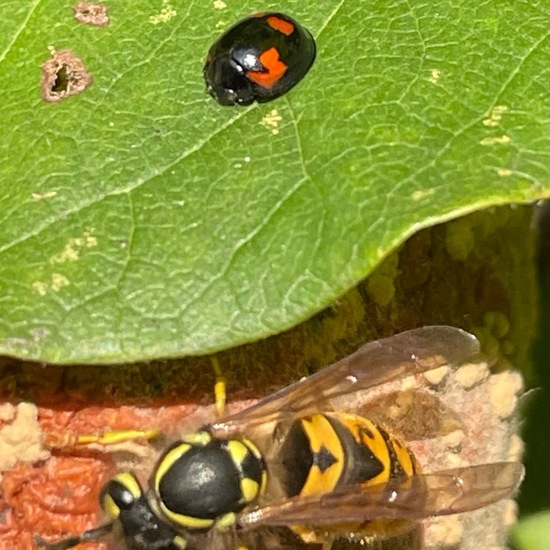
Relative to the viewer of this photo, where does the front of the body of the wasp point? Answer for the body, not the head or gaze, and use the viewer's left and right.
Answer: facing to the left of the viewer
